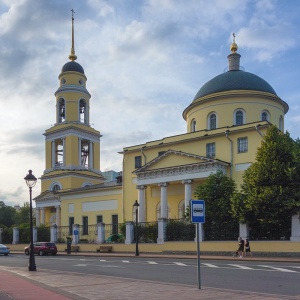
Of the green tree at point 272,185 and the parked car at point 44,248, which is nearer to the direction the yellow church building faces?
the parked car

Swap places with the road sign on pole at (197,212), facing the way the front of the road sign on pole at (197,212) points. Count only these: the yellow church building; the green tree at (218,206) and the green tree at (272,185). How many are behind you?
3

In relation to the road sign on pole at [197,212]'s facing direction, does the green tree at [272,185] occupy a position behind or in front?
behind

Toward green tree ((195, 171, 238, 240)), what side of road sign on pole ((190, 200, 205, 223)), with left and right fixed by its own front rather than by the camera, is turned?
back

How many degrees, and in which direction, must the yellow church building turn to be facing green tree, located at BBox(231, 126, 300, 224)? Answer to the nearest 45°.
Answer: approximately 45° to its left

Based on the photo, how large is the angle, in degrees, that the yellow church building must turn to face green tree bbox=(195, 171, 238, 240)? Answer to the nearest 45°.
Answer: approximately 45° to its left

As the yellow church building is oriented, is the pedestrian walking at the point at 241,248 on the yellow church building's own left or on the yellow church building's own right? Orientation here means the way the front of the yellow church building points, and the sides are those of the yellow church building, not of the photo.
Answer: on the yellow church building's own left

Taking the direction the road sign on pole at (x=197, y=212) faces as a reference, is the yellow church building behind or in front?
behind
